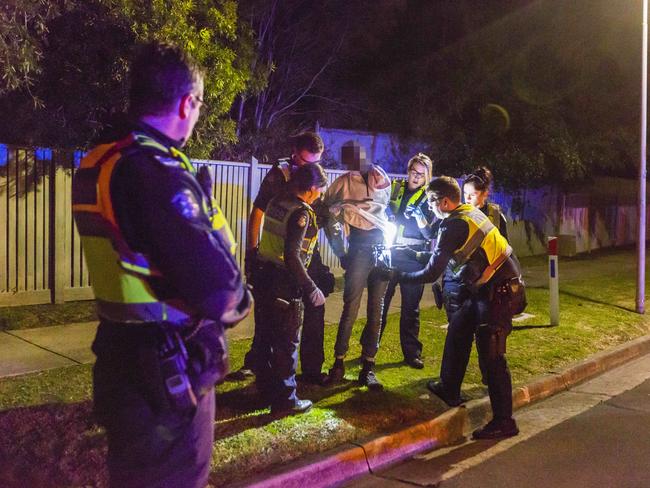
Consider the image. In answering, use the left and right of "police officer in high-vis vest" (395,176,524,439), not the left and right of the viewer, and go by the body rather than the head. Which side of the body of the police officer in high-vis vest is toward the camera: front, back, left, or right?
left

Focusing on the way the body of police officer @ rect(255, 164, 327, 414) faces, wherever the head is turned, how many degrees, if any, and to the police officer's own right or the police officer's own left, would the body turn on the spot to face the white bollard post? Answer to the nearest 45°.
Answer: approximately 45° to the police officer's own left

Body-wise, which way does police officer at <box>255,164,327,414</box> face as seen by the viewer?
to the viewer's right

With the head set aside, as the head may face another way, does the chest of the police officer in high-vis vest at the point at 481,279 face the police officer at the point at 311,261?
yes

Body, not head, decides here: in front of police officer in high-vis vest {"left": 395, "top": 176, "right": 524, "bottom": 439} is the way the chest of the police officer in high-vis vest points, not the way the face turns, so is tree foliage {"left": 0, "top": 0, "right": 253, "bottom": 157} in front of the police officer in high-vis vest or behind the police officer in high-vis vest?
in front

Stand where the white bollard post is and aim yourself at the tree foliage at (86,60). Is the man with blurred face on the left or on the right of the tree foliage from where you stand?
left

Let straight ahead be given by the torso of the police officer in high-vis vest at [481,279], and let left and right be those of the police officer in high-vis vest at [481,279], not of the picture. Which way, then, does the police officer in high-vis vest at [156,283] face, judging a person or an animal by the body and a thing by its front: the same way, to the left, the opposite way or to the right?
to the right

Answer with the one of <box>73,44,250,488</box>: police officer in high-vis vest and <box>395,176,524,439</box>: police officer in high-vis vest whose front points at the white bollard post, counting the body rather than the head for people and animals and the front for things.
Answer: <box>73,44,250,488</box>: police officer in high-vis vest

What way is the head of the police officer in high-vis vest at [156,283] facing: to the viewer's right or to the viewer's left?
to the viewer's right

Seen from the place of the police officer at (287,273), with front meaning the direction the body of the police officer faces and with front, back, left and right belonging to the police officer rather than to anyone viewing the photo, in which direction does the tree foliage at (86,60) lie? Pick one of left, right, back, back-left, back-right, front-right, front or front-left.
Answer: back-left

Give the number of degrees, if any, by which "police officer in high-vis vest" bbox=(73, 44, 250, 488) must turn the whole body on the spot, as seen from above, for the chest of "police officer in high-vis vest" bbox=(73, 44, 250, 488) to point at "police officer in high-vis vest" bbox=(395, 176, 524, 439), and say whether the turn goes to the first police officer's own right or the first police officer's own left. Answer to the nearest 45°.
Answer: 0° — they already face them
